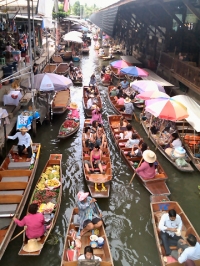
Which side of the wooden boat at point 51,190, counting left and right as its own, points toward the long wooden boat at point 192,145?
right

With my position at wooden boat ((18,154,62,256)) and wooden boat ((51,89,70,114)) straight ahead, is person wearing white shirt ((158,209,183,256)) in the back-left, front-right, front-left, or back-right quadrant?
back-right

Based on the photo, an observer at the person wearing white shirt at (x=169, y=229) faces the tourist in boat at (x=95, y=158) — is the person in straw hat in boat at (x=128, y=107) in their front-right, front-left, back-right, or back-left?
front-right

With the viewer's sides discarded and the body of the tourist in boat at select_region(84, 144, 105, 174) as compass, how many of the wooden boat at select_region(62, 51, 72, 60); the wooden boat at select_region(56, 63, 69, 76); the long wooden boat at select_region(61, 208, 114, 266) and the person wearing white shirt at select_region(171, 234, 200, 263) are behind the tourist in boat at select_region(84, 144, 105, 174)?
2

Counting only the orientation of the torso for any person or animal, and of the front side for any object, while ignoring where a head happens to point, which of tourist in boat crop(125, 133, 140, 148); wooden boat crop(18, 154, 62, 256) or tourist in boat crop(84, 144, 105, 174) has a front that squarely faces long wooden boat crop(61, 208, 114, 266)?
tourist in boat crop(84, 144, 105, 174)

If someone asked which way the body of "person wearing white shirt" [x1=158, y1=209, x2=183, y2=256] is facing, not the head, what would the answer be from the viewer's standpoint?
toward the camera

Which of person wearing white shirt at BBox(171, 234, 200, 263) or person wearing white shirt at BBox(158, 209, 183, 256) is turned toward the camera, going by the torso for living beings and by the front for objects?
person wearing white shirt at BBox(158, 209, 183, 256)

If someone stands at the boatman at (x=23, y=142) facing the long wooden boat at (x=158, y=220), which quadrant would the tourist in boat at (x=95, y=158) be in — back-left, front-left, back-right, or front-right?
front-left

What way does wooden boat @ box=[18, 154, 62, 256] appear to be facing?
away from the camera

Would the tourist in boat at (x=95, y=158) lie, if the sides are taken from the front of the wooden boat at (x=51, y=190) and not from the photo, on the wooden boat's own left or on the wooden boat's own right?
on the wooden boat's own right

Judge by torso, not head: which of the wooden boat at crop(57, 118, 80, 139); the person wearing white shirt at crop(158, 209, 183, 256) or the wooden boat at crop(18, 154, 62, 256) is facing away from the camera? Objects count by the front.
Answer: the wooden boat at crop(18, 154, 62, 256)

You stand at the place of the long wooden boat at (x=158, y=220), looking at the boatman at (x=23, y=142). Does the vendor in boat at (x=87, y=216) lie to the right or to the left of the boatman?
left

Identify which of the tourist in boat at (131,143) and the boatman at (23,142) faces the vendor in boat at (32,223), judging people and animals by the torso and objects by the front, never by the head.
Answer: the boatman

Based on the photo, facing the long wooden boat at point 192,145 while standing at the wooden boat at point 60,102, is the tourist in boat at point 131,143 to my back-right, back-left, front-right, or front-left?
front-right

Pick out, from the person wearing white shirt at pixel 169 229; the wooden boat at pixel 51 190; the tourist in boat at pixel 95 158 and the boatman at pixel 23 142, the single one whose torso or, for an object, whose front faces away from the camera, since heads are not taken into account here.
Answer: the wooden boat
